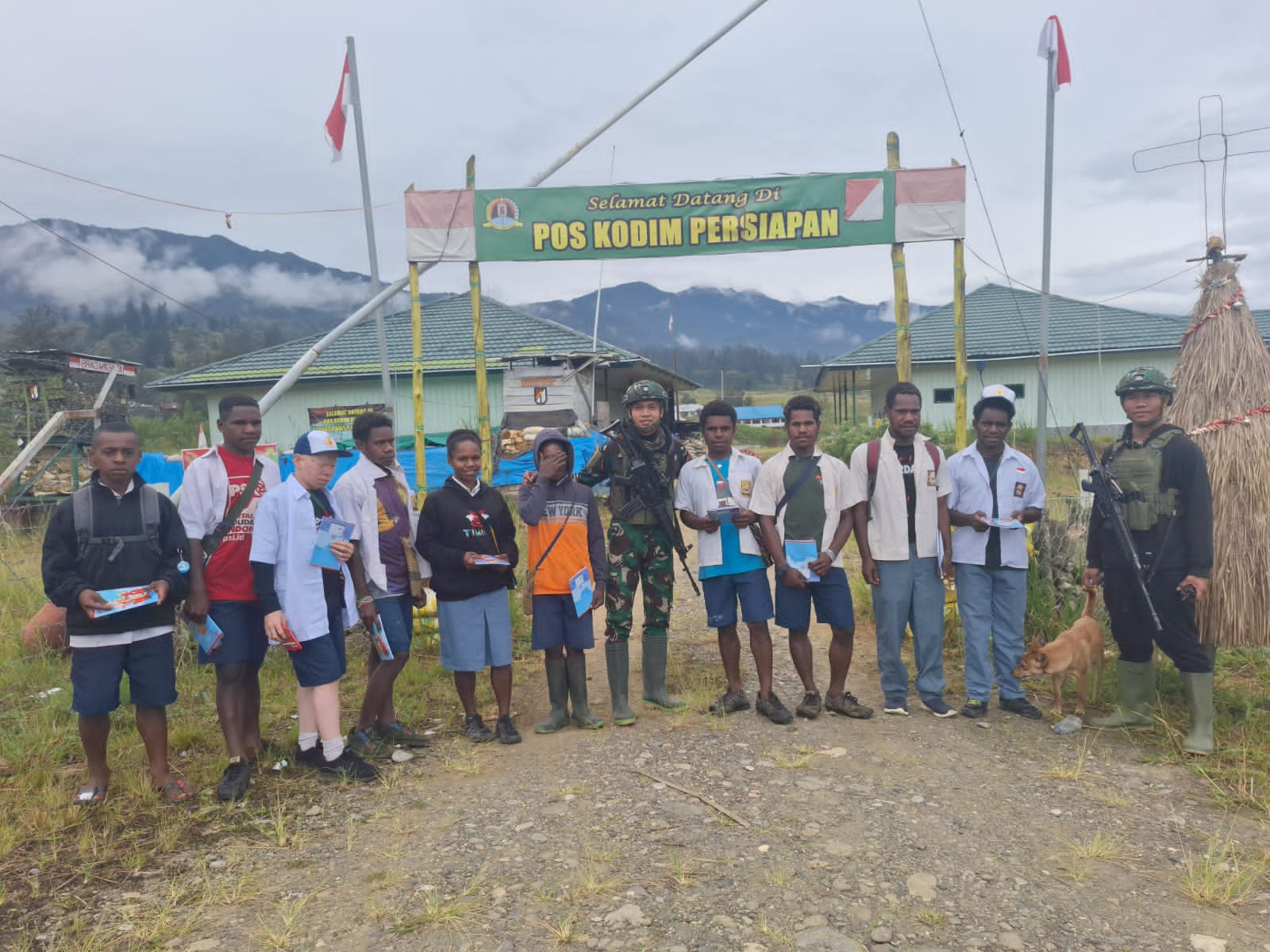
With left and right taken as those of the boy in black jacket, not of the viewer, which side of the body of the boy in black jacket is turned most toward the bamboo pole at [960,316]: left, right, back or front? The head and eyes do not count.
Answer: left

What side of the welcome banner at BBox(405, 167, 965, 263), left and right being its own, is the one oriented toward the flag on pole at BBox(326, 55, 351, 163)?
right

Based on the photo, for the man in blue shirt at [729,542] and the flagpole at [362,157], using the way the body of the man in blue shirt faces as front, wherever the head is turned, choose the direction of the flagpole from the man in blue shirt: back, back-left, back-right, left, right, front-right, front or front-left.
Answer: back-right

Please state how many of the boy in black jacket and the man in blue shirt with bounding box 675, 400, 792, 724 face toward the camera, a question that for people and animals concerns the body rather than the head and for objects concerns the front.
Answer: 2

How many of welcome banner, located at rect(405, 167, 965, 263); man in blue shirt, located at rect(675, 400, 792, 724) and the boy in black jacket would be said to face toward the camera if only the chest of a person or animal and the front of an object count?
3

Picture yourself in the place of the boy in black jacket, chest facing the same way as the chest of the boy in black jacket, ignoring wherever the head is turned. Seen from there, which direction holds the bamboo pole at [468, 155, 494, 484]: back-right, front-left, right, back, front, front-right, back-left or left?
back-left

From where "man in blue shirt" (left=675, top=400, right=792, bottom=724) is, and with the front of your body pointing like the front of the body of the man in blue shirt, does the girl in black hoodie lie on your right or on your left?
on your right

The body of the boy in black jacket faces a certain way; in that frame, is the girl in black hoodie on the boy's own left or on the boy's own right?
on the boy's own left

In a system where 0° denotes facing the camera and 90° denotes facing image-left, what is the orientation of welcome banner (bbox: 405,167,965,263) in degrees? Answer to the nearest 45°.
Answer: approximately 0°

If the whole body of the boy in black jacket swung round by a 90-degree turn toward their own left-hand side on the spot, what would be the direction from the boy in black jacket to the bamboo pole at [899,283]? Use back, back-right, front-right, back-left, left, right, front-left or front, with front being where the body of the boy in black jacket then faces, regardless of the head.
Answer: front

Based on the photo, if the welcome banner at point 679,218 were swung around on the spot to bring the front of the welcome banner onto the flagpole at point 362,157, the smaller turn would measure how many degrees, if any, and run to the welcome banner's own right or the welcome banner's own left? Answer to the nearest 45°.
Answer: approximately 90° to the welcome banner's own right

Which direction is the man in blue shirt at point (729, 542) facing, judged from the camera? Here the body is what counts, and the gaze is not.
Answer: toward the camera

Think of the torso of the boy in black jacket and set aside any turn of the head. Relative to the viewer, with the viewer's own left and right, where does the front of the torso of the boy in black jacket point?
facing the viewer

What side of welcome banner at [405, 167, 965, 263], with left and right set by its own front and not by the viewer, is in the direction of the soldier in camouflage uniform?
front
